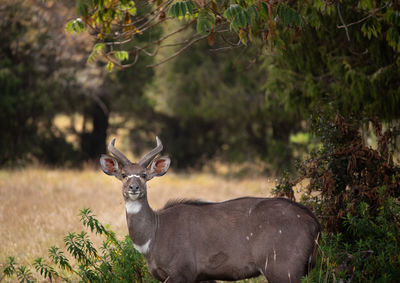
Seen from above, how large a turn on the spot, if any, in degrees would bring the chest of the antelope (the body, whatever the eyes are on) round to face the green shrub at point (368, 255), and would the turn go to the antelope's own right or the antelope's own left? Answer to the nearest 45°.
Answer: approximately 180°

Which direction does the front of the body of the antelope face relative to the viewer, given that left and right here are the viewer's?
facing to the left of the viewer
